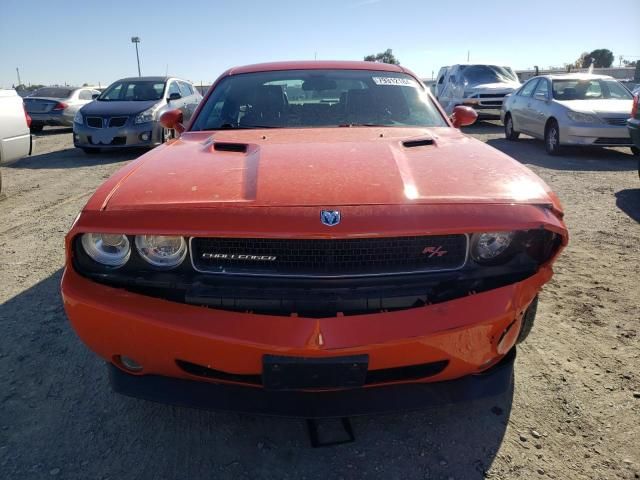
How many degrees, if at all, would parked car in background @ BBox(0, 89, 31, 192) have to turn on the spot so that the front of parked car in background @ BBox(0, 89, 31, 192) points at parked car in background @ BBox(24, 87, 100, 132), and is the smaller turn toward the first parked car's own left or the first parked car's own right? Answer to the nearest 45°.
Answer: approximately 90° to the first parked car's own right

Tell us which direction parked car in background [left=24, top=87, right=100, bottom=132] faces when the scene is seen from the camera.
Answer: facing away from the viewer and to the right of the viewer

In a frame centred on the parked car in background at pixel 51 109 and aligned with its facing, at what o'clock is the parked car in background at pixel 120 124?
the parked car in background at pixel 120 124 is roughly at 4 o'clock from the parked car in background at pixel 51 109.

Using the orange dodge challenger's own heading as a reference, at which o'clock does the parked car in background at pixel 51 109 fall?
The parked car in background is roughly at 5 o'clock from the orange dodge challenger.
